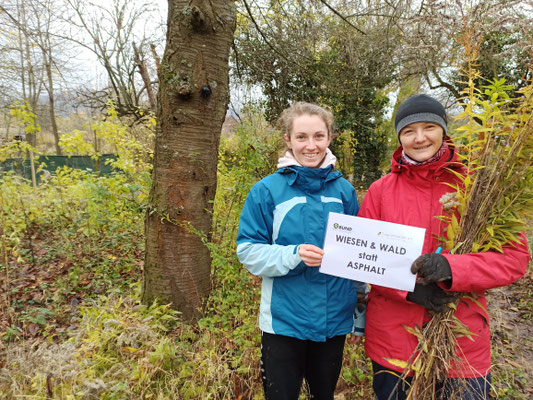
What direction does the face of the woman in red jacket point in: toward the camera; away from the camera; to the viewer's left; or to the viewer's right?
toward the camera

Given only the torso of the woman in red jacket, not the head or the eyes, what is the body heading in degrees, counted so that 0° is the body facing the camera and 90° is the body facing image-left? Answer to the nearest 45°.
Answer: approximately 0°

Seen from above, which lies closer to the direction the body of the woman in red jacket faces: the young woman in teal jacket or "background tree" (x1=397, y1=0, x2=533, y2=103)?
the young woman in teal jacket

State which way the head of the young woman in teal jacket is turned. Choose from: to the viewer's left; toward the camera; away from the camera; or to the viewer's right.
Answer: toward the camera

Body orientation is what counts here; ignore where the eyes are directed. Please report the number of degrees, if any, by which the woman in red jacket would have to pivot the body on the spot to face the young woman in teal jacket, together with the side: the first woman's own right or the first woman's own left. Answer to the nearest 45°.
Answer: approximately 90° to the first woman's own right

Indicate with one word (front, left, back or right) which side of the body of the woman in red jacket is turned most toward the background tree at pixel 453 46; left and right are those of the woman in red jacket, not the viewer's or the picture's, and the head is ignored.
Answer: back

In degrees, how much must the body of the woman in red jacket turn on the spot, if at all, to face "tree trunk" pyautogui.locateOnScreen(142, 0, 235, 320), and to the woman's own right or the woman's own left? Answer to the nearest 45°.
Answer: approximately 90° to the woman's own right

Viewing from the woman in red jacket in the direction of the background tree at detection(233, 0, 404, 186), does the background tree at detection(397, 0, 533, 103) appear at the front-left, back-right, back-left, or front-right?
front-right

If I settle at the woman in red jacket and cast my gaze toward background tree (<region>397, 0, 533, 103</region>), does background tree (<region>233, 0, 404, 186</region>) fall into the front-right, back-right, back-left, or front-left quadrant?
front-left
